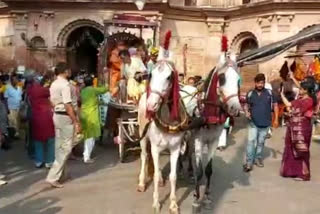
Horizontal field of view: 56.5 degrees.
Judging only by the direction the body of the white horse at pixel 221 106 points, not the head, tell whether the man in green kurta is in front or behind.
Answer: behind

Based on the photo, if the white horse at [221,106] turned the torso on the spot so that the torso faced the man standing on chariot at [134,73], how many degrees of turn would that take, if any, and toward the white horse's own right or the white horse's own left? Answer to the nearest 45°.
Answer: approximately 180°

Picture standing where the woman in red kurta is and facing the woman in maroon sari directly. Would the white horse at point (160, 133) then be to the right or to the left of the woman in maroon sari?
right

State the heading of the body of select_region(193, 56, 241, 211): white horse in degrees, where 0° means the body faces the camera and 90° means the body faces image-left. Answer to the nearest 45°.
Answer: approximately 315°
